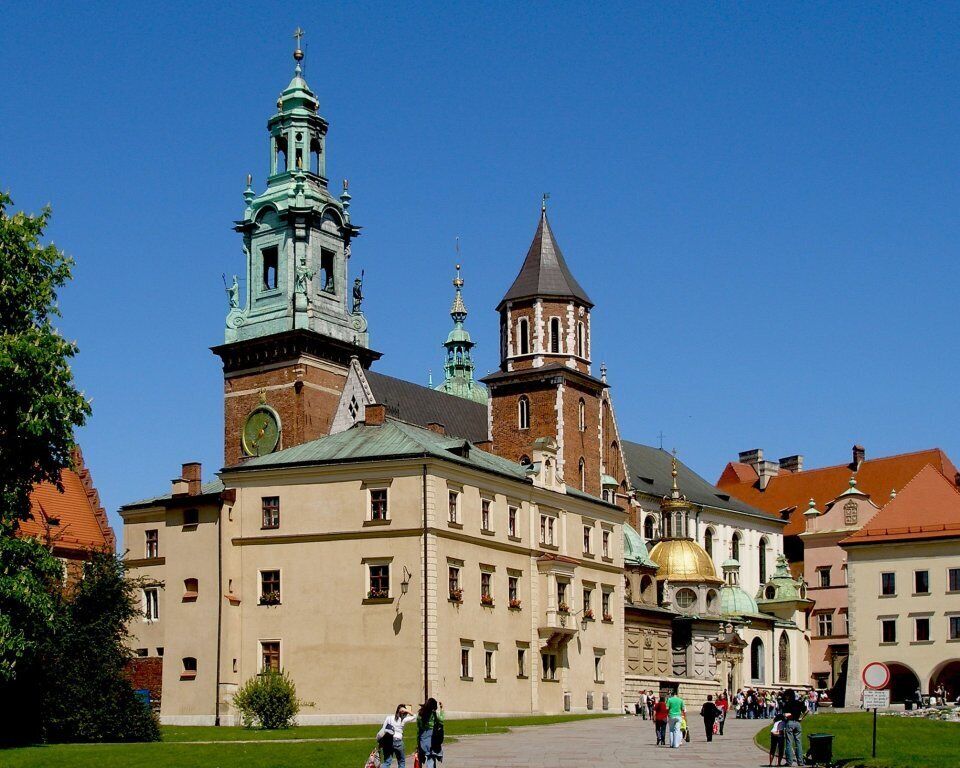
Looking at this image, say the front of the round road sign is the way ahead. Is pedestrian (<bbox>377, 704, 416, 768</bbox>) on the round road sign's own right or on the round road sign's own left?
on the round road sign's own right

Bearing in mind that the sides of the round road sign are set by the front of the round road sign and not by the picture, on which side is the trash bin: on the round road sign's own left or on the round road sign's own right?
on the round road sign's own right

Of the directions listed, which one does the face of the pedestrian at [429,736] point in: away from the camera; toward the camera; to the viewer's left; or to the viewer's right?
away from the camera

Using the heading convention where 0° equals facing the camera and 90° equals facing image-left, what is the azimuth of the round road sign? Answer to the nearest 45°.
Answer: approximately 0°

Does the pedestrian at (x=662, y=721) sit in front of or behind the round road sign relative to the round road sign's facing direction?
behind

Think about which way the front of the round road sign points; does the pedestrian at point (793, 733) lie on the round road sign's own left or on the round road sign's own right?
on the round road sign's own right

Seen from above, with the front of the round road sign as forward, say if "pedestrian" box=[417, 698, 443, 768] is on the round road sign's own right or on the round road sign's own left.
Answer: on the round road sign's own right
